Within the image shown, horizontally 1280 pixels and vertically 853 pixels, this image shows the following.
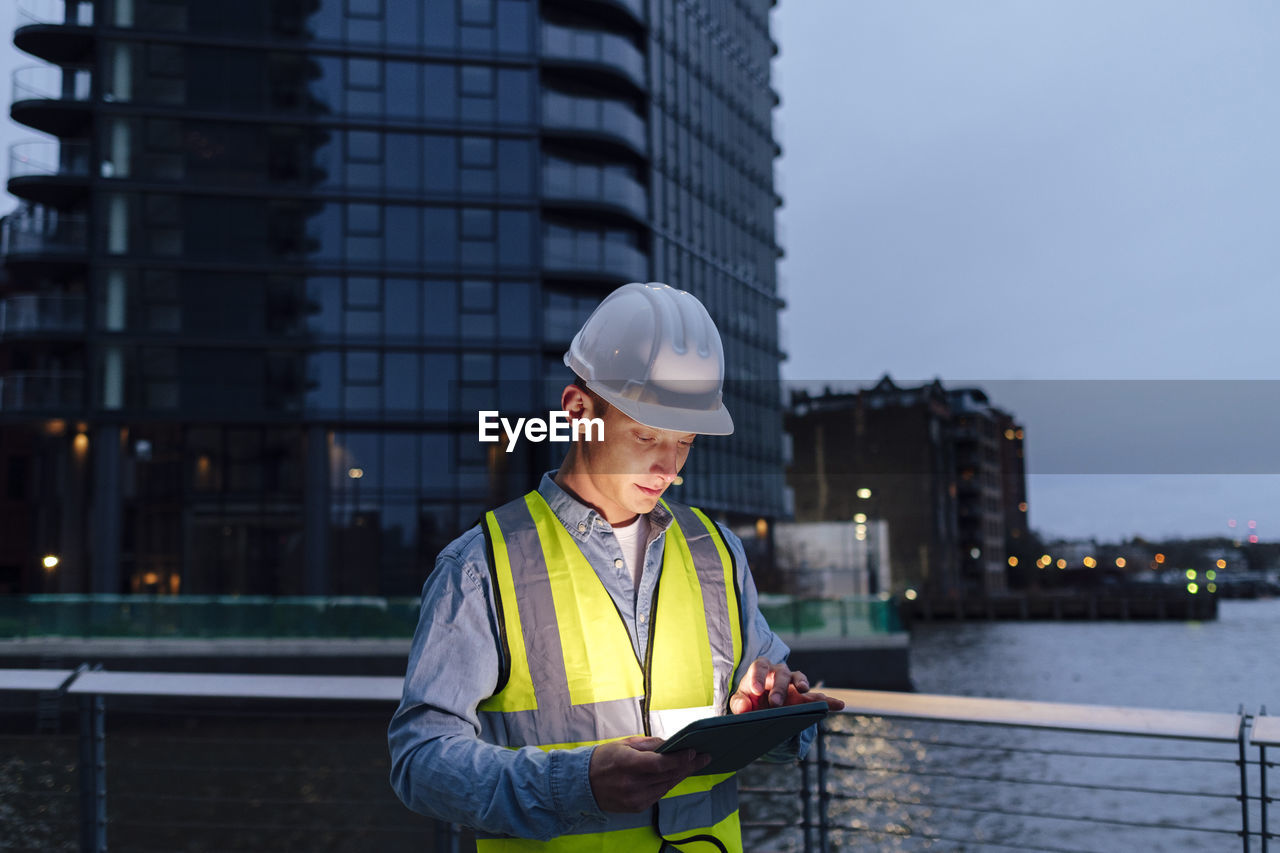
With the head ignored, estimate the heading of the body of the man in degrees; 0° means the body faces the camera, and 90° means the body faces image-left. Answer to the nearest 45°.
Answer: approximately 315°

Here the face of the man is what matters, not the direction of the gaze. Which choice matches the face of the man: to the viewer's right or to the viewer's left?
to the viewer's right
